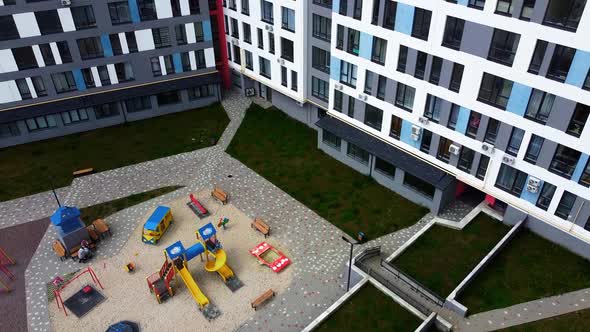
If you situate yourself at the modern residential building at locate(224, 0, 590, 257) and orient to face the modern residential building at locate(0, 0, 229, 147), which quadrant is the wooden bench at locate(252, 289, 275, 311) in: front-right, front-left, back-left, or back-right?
front-left

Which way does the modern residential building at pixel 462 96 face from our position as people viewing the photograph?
facing the viewer and to the left of the viewer

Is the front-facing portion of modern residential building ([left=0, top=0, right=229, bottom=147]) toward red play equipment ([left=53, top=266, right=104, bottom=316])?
yes

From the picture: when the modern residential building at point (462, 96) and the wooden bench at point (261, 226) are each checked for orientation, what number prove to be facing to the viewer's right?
0

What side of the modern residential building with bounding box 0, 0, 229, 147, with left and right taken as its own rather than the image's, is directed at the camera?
front

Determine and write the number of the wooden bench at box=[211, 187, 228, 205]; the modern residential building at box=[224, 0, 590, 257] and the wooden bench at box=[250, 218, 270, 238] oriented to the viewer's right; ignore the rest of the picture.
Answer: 0

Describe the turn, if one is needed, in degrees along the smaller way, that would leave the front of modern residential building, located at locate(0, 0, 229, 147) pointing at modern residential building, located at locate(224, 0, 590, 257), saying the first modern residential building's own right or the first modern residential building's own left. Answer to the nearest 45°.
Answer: approximately 45° to the first modern residential building's own left

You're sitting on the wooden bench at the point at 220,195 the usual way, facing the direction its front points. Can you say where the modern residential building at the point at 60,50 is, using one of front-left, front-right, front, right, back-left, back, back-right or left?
right

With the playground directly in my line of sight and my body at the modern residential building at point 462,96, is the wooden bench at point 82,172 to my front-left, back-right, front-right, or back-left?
front-right

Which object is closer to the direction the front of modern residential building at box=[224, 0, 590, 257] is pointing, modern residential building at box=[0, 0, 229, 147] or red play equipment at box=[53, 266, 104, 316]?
the red play equipment

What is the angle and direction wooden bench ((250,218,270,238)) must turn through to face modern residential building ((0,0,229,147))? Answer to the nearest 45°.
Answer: approximately 90° to its right

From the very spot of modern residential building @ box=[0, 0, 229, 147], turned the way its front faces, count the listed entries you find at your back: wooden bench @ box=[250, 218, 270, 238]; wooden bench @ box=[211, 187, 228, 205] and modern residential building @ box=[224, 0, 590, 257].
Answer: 0

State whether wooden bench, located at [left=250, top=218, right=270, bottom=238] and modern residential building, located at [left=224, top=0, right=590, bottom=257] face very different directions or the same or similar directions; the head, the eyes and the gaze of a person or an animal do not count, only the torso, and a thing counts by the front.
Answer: same or similar directions

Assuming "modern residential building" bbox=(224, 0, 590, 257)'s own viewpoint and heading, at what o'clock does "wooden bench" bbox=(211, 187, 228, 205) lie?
The wooden bench is roughly at 1 o'clock from the modern residential building.

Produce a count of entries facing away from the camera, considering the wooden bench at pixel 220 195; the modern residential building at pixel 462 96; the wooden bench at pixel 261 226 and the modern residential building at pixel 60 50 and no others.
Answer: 0

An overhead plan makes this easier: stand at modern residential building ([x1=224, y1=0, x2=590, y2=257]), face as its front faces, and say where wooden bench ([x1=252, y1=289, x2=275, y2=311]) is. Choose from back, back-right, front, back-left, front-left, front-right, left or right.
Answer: front

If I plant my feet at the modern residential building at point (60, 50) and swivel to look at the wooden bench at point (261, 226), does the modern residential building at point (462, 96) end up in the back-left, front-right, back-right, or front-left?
front-left
